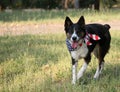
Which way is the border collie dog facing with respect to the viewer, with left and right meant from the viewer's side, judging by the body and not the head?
facing the viewer and to the left of the viewer
